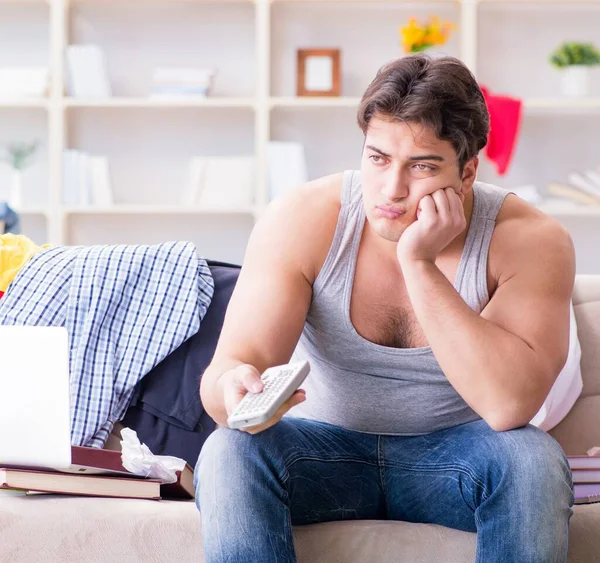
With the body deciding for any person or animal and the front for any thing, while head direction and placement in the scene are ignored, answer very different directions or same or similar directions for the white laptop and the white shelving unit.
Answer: very different directions

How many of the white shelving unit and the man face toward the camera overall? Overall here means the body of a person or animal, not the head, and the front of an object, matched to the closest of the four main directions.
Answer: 2

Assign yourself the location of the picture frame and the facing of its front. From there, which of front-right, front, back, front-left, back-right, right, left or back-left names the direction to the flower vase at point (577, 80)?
left

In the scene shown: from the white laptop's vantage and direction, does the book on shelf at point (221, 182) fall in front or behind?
in front

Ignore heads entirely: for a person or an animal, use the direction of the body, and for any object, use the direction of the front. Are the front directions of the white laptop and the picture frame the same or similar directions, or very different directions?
very different directions

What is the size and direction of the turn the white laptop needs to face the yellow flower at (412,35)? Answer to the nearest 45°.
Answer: approximately 45° to its right

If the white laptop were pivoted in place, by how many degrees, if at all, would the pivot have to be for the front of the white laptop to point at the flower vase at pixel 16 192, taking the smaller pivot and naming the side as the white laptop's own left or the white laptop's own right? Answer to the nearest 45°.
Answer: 0° — it already faces it

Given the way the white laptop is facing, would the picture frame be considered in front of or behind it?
in front

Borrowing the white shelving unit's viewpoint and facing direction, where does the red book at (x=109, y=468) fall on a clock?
The red book is roughly at 12 o'clock from the white shelving unit.

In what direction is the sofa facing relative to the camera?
toward the camera

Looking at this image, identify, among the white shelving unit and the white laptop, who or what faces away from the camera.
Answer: the white laptop

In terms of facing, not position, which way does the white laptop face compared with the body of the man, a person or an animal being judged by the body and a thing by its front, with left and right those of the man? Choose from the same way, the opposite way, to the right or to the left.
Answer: the opposite way

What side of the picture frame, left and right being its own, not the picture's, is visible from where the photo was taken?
front

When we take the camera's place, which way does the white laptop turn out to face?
facing away from the viewer
